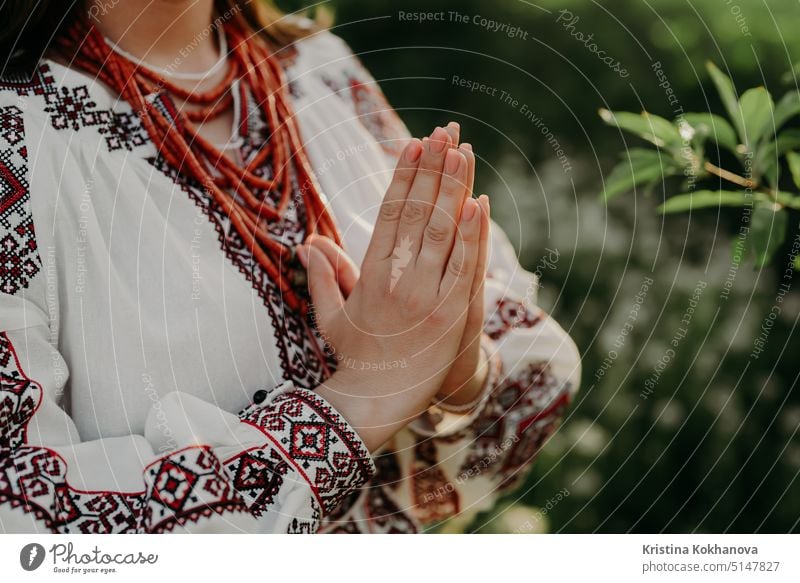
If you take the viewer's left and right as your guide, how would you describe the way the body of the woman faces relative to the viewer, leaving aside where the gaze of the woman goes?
facing the viewer and to the right of the viewer
